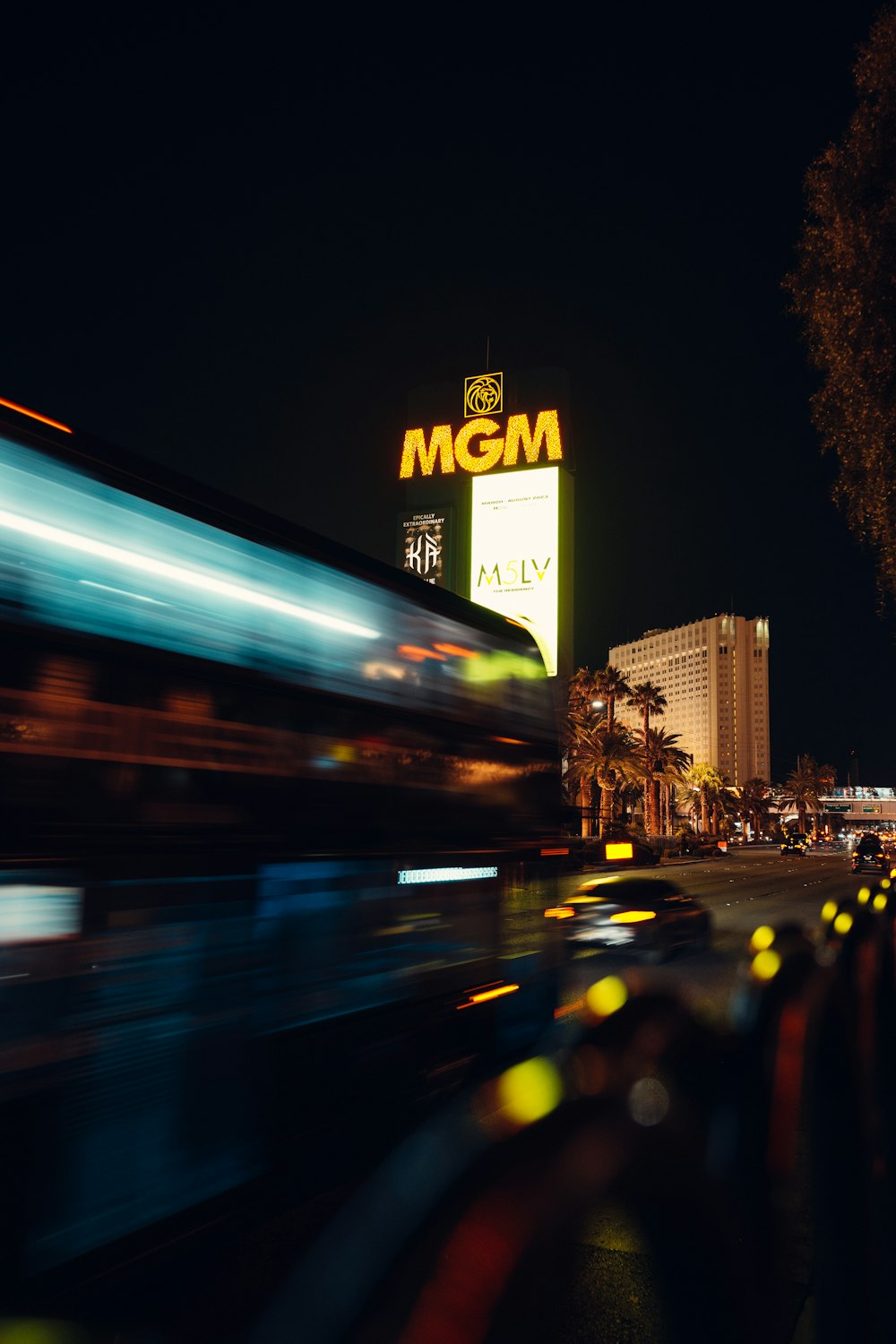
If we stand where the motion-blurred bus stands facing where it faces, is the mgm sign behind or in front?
in front

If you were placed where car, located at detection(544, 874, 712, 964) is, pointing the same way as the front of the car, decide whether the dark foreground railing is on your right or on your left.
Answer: on your right

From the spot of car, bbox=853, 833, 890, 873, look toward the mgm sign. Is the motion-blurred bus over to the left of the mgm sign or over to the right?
left

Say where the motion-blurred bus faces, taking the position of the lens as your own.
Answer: facing away from the viewer and to the right of the viewer

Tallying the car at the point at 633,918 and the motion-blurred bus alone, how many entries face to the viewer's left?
0

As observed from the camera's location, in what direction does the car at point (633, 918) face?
facing away from the viewer and to the right of the viewer

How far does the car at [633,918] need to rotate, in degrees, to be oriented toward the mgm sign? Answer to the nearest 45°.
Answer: approximately 45° to its left

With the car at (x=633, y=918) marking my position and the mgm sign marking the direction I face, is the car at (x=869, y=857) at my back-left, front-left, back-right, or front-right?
front-right

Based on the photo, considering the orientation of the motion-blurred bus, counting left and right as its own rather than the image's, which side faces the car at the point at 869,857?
front

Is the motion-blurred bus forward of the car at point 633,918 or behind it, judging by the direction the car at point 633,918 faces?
behind

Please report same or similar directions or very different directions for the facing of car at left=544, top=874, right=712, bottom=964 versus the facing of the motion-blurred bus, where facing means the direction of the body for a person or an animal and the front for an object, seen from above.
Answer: same or similar directions

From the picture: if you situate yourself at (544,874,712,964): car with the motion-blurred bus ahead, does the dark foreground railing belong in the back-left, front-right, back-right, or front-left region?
front-left

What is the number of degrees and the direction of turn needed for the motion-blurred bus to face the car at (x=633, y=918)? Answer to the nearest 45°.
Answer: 0° — it already faces it
